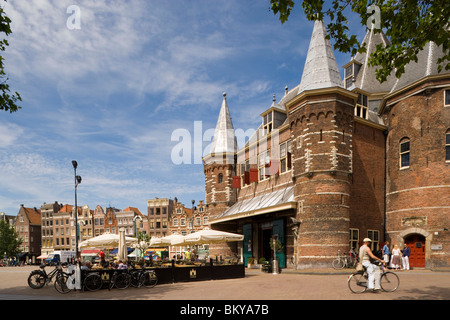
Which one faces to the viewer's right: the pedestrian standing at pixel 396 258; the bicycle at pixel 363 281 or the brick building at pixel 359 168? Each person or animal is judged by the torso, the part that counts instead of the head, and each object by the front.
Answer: the bicycle

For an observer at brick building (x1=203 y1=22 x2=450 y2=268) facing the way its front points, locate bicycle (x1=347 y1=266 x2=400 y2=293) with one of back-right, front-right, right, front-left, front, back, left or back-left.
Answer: front-left

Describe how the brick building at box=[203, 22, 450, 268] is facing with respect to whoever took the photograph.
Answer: facing the viewer and to the left of the viewer

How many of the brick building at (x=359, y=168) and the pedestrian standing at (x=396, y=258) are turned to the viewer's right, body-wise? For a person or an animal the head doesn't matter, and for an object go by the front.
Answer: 0

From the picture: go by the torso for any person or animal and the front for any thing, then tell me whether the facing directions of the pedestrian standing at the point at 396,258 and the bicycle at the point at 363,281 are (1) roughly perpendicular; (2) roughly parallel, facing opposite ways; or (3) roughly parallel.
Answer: roughly perpendicular

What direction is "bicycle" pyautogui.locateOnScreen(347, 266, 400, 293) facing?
to the viewer's right
